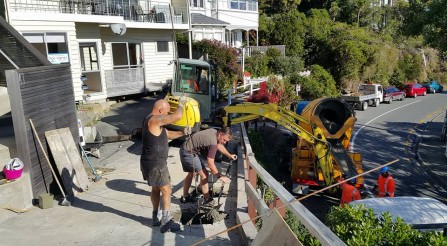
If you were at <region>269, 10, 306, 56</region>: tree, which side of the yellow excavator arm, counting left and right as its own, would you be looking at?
left

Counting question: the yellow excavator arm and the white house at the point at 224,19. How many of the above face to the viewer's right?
1

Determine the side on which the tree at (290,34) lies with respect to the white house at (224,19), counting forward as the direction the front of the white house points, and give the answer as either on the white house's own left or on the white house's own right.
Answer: on the white house's own left

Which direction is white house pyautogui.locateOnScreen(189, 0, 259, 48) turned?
toward the camera

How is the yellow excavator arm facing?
to the viewer's right

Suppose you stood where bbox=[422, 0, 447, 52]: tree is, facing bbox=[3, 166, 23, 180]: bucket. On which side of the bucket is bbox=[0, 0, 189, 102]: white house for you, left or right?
right

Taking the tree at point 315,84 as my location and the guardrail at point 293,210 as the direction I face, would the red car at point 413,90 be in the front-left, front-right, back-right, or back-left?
back-left

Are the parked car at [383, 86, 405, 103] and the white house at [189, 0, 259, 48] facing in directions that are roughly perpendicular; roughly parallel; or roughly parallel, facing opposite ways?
roughly perpendicular

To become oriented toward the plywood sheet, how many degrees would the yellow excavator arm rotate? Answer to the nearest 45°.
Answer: approximately 90° to its right
